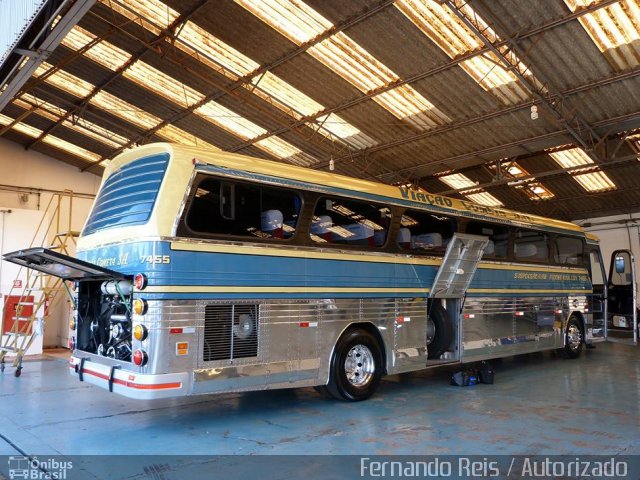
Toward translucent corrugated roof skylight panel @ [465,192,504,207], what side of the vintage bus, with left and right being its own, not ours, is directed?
front

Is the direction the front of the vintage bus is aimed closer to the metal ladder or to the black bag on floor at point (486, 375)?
the black bag on floor

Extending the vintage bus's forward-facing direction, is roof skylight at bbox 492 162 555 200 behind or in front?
in front

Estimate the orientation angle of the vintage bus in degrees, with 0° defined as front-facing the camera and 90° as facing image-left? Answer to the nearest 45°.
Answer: approximately 225°

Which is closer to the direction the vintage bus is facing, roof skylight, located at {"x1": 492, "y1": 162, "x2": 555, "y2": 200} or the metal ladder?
the roof skylight

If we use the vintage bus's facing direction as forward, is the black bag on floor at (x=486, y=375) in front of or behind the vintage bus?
in front

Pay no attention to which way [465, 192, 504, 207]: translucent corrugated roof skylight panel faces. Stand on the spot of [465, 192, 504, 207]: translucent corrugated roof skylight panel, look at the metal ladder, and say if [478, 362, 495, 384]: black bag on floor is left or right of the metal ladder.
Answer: left

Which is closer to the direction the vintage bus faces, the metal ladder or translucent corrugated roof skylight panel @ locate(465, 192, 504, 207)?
the translucent corrugated roof skylight panel

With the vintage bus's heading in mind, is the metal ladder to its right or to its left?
on its left
